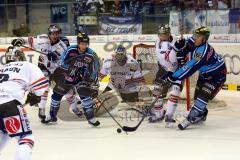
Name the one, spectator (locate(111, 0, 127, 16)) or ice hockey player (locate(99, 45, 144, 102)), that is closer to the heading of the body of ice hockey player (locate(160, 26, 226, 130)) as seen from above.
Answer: the ice hockey player

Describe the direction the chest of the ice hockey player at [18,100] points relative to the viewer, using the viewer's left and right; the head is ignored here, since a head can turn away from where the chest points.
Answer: facing away from the viewer and to the right of the viewer

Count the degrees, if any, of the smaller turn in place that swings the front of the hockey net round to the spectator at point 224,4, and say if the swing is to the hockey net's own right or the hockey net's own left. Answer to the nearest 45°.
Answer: approximately 135° to the hockey net's own right

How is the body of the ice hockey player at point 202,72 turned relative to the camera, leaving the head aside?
to the viewer's left

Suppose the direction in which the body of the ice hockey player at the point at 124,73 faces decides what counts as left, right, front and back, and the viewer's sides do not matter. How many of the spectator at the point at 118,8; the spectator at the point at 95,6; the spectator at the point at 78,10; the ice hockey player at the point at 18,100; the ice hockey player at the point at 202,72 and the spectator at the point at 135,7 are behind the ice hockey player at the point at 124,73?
4

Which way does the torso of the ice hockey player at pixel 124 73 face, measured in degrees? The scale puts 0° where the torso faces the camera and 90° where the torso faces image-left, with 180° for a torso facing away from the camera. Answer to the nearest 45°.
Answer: approximately 0°

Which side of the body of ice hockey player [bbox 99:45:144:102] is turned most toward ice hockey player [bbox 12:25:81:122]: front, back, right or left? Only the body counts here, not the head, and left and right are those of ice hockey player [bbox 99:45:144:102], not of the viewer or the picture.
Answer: right

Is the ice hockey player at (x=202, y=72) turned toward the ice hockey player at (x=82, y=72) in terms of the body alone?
yes

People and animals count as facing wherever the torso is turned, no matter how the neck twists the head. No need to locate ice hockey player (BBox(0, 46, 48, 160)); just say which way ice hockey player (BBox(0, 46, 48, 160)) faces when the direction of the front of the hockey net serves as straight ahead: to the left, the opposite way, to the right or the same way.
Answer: the opposite way

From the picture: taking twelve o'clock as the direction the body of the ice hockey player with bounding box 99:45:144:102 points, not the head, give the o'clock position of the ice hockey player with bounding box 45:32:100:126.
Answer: the ice hockey player with bounding box 45:32:100:126 is roughly at 2 o'clock from the ice hockey player with bounding box 99:45:144:102.

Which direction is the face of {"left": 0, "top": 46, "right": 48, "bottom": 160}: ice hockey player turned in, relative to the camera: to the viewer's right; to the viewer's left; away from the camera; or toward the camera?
away from the camera
